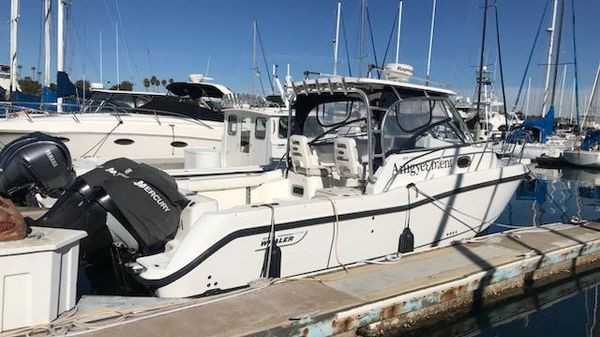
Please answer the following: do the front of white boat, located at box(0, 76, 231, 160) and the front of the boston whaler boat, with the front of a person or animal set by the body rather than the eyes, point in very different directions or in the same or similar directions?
very different directions

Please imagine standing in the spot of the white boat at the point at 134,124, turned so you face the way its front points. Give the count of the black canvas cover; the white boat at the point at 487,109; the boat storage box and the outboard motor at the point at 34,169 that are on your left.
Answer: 3

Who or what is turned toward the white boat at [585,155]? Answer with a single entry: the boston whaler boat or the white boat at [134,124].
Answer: the boston whaler boat

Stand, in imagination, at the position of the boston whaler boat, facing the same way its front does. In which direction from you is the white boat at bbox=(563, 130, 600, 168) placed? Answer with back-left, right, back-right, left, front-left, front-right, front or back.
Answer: front

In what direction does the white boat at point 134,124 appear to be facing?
to the viewer's left

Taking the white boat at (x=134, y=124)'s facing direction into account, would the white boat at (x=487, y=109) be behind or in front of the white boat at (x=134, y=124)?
behind

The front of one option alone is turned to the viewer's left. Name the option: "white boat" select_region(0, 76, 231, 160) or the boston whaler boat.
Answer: the white boat

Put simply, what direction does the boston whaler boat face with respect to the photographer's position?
facing away from the viewer and to the right of the viewer

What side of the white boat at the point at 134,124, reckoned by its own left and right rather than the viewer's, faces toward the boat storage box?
left

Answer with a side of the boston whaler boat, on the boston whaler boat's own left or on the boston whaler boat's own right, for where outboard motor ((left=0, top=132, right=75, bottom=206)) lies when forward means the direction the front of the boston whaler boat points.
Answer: on the boston whaler boat's own left

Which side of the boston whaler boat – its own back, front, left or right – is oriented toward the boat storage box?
back

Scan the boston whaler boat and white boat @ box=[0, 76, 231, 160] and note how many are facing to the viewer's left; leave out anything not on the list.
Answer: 1

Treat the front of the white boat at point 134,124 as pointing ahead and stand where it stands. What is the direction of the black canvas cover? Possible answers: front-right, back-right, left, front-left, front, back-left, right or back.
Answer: left

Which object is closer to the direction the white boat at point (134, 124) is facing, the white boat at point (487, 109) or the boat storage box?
the boat storage box

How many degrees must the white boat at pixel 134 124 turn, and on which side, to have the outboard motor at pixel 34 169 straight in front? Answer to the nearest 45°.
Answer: approximately 90° to its left

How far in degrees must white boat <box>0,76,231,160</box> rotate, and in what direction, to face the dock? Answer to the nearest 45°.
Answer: approximately 90° to its left
